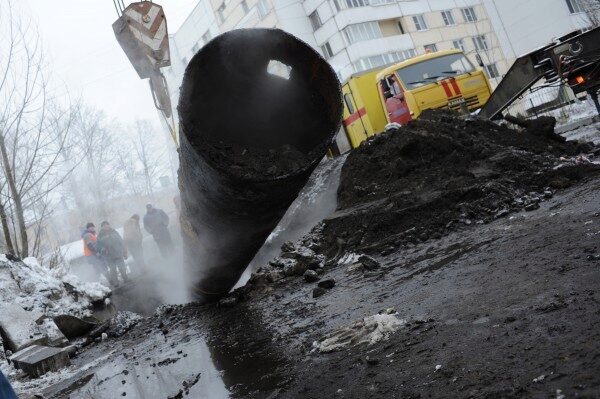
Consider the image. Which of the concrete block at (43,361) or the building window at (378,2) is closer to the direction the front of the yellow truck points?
the concrete block

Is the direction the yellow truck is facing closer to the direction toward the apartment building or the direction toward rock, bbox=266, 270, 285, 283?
the rock

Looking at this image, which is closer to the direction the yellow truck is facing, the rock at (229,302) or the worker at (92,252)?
the rock

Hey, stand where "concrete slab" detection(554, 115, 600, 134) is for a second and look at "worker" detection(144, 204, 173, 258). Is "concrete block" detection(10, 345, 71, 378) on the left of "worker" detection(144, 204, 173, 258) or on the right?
left

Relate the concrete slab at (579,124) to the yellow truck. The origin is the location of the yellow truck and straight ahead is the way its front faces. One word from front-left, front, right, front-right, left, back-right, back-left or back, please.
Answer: left

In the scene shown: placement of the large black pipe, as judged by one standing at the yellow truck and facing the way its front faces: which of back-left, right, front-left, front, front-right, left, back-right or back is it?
front-right
